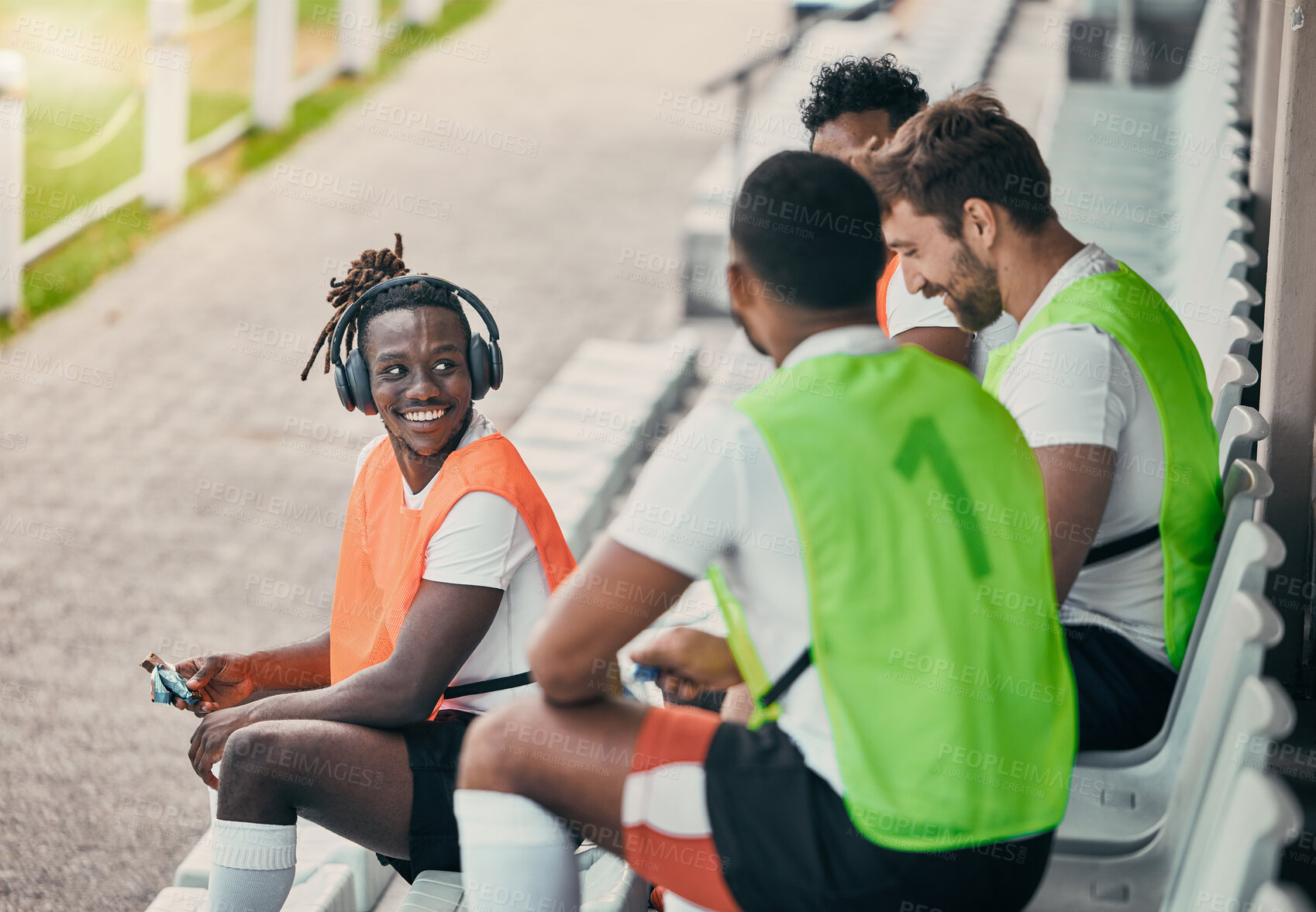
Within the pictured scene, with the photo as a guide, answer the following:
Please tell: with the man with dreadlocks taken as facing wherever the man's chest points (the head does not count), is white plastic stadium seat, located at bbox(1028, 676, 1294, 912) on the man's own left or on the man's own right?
on the man's own left

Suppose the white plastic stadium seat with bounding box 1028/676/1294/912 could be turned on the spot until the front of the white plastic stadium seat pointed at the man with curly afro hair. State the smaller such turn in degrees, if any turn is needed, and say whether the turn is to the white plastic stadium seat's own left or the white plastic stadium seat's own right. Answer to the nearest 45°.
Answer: approximately 45° to the white plastic stadium seat's own right

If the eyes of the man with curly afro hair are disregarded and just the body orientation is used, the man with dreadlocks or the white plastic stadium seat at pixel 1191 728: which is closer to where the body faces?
the man with dreadlocks

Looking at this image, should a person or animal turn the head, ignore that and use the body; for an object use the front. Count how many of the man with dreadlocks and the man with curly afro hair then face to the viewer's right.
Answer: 0

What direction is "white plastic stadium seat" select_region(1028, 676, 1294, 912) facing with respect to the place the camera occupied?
facing to the left of the viewer

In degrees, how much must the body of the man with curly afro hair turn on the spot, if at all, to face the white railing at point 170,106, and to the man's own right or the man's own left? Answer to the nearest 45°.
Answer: approximately 90° to the man's own right

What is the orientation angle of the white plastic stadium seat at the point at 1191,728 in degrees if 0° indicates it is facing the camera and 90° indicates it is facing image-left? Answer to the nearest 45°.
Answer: approximately 90°

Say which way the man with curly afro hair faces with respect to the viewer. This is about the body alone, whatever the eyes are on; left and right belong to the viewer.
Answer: facing the viewer and to the left of the viewer

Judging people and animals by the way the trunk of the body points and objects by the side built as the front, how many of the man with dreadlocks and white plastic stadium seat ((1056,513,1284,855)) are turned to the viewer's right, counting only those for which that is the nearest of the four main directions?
0

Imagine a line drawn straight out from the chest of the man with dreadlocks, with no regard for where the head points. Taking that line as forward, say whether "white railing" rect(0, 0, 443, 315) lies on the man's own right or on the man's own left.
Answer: on the man's own right

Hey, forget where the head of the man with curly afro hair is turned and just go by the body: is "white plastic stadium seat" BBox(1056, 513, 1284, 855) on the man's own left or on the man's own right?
on the man's own left

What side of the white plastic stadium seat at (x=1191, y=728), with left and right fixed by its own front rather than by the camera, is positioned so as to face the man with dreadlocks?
front

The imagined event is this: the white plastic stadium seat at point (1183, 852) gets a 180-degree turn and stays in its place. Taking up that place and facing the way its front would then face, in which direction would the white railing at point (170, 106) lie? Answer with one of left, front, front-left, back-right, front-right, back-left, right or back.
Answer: back-left

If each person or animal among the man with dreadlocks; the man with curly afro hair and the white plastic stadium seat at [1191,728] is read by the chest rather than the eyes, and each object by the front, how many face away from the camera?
0

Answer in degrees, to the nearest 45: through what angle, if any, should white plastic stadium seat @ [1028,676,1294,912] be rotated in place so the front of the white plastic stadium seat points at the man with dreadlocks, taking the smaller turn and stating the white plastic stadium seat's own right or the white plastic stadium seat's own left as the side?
0° — it already faces them

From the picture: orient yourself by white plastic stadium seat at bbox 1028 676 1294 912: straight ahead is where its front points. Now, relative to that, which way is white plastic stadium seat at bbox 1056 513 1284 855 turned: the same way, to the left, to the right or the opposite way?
the same way

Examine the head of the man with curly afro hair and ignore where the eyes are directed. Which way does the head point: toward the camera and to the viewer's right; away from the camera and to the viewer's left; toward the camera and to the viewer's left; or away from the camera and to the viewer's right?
toward the camera and to the viewer's left

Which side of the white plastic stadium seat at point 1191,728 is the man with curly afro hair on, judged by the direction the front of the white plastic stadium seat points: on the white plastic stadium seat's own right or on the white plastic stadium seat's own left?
on the white plastic stadium seat's own right

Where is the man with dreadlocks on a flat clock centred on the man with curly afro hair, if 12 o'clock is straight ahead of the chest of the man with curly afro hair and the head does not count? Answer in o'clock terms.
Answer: The man with dreadlocks is roughly at 11 o'clock from the man with curly afro hair.
